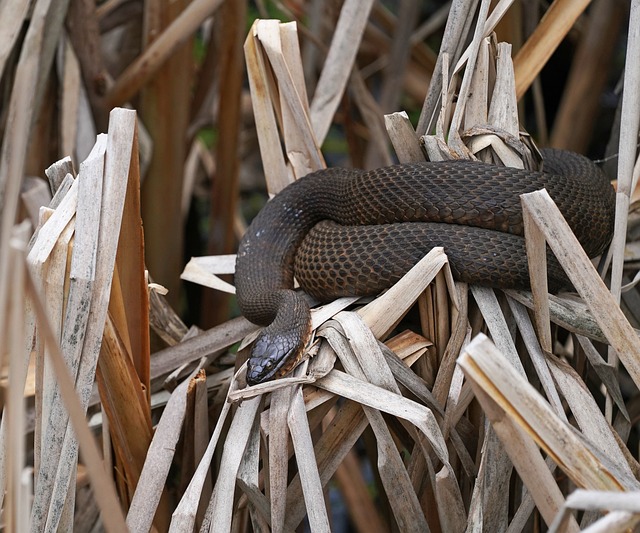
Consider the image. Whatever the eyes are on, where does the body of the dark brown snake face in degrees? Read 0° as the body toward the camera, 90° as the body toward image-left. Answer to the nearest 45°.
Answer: approximately 45°
